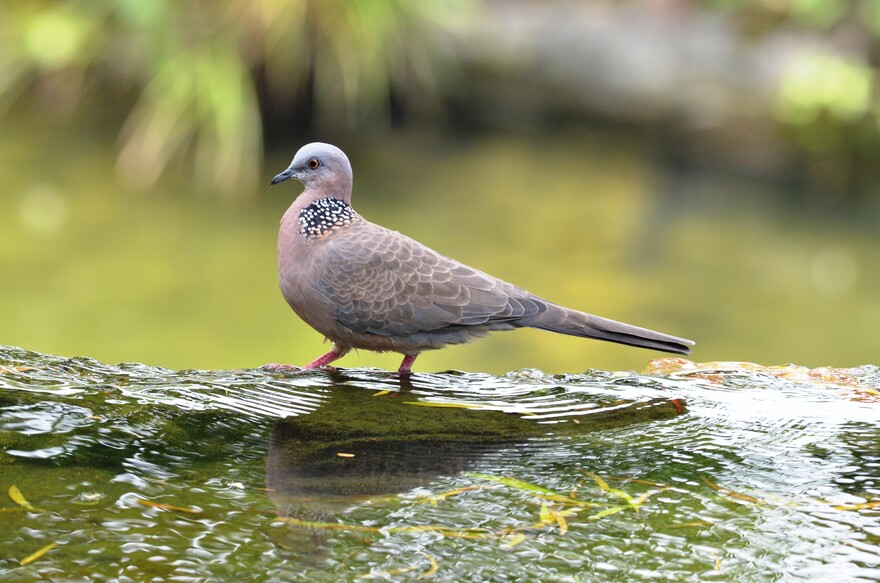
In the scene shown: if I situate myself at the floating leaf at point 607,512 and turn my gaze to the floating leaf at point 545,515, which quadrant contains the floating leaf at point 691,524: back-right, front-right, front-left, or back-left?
back-left

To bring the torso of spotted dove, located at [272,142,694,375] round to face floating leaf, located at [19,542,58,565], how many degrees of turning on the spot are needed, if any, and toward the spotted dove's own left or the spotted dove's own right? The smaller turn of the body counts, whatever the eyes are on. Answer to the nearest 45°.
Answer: approximately 90° to the spotted dove's own left

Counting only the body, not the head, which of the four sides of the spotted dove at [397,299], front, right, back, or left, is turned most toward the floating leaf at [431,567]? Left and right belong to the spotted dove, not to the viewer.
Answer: left

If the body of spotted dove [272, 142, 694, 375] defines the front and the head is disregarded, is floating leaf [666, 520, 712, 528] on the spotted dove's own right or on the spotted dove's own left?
on the spotted dove's own left

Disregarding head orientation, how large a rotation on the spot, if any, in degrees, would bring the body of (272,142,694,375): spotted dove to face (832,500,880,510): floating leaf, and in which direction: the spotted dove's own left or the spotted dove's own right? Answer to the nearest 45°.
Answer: approximately 135° to the spotted dove's own left

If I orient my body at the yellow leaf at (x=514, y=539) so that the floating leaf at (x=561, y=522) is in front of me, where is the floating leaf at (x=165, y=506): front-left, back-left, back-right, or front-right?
back-left

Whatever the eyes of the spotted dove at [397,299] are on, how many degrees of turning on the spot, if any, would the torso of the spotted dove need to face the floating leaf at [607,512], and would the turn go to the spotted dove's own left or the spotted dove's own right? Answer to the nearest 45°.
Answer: approximately 135° to the spotted dove's own left

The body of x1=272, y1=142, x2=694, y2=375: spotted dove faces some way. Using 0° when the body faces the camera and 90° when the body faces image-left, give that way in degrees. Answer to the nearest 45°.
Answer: approximately 90°

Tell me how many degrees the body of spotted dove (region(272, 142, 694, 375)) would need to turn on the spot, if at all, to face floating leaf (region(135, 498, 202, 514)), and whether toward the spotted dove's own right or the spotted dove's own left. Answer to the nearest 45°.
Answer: approximately 90° to the spotted dove's own left

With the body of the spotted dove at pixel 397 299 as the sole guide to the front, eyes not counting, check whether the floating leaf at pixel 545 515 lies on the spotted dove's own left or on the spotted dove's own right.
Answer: on the spotted dove's own left

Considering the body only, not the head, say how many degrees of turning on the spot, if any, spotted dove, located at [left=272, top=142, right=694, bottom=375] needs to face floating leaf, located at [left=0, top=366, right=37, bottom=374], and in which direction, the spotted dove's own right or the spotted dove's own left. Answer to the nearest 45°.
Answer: approximately 45° to the spotted dove's own left

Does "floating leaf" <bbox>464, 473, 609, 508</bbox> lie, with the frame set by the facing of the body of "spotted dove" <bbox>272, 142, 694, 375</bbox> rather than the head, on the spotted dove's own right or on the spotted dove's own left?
on the spotted dove's own left
